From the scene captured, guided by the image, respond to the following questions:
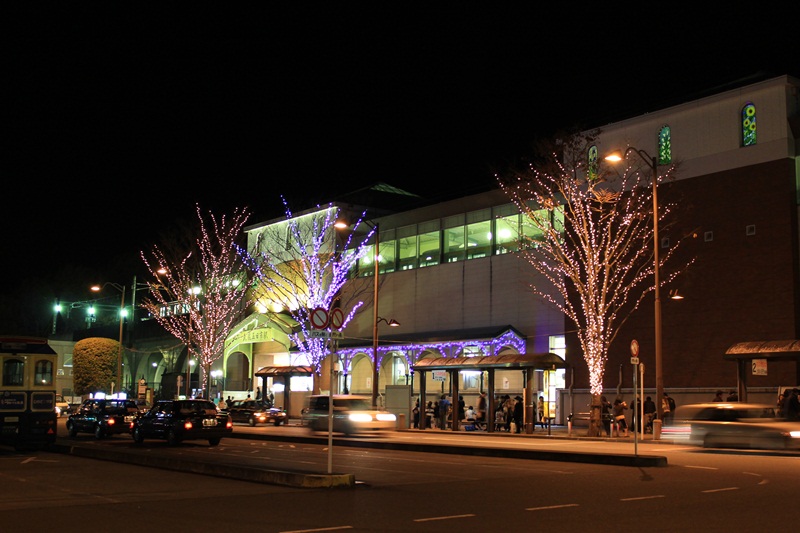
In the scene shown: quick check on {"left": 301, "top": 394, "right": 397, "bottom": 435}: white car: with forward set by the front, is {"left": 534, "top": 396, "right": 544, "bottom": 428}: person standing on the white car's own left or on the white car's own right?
on the white car's own left

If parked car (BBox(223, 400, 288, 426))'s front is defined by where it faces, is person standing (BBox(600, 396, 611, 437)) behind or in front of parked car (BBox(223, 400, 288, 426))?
in front

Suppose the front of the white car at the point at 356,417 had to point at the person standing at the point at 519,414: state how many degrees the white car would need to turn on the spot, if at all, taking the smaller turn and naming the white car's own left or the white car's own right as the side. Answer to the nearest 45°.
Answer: approximately 90° to the white car's own left

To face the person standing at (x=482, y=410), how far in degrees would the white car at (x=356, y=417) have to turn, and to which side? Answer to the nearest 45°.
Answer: approximately 90° to its left

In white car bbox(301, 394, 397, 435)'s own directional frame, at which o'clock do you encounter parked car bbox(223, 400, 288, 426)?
The parked car is roughly at 7 o'clock from the white car.

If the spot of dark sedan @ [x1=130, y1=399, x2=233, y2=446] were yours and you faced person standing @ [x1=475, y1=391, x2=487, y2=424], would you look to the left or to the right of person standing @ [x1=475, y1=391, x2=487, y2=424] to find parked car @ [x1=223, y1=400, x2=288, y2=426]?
left

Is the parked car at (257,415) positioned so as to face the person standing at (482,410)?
yes

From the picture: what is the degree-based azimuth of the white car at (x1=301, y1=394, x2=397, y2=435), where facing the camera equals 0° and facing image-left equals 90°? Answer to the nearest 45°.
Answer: approximately 315°

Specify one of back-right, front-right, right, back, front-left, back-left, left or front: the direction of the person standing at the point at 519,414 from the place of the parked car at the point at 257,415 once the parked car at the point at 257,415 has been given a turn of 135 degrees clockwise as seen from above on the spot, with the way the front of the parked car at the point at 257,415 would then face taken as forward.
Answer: back-left

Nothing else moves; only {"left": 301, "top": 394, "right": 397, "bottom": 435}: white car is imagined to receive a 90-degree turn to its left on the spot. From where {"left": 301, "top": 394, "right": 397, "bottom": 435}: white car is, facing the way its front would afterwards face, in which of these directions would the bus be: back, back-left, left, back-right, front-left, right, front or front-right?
back

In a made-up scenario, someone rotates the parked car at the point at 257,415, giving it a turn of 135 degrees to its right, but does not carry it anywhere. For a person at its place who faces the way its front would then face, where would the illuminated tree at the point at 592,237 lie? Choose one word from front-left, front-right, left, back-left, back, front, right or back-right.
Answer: back-left

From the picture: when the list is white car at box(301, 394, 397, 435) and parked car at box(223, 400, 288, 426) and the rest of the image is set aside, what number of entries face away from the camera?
0
